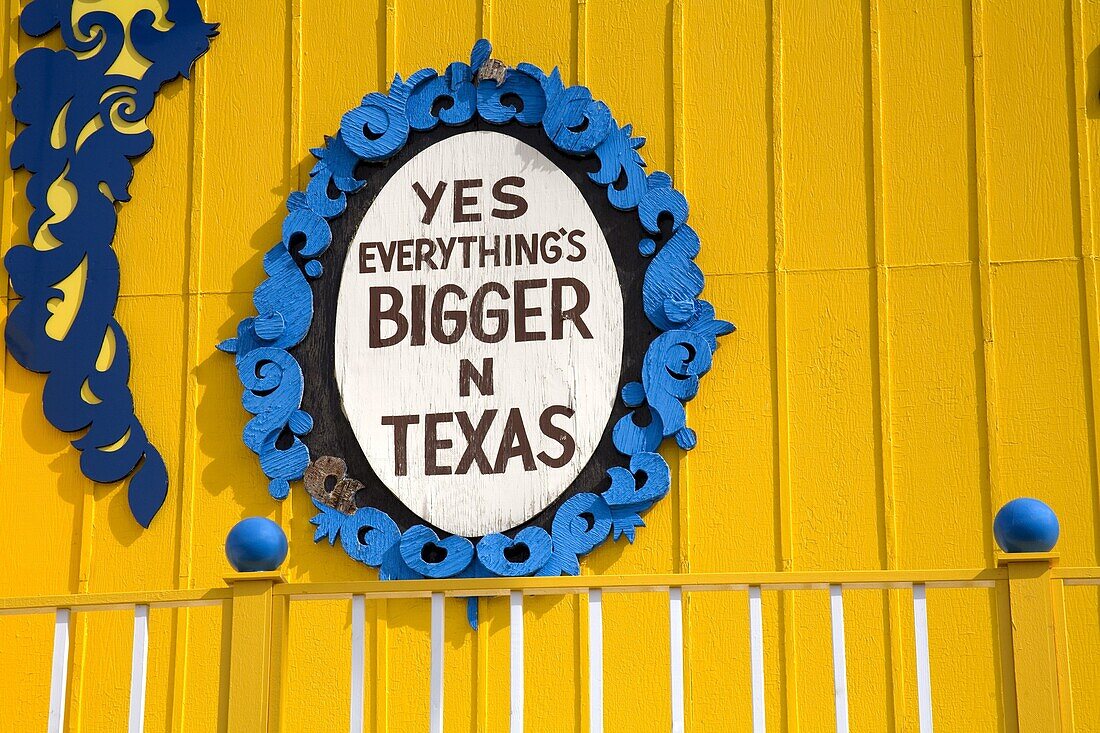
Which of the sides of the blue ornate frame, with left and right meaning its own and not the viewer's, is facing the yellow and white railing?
front

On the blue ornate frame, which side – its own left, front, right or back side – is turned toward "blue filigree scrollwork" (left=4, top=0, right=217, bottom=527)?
right

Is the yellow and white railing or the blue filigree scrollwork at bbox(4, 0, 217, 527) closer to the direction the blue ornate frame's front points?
the yellow and white railing

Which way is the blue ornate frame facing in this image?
toward the camera
